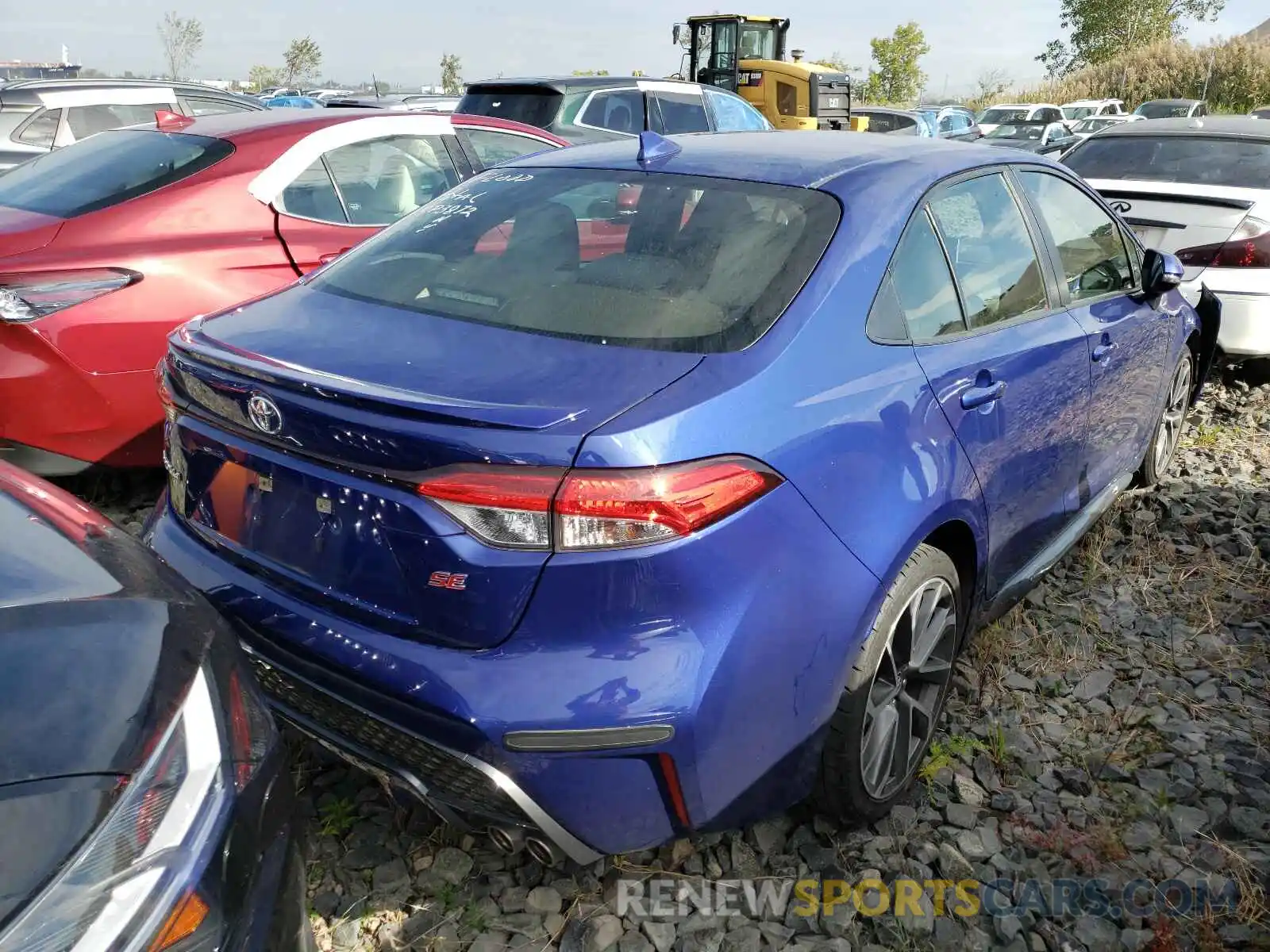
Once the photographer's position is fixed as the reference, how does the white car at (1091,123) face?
facing the viewer and to the left of the viewer

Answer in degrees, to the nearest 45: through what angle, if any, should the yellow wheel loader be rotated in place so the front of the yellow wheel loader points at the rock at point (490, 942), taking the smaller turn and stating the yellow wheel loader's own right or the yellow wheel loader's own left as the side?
approximately 135° to the yellow wheel loader's own left

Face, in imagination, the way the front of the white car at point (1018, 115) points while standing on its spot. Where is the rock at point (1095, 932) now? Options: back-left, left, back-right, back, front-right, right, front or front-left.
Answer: front-left

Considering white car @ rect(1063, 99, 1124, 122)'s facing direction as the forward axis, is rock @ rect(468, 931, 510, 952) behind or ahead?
ahead

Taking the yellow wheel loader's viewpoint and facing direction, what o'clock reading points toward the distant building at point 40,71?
The distant building is roughly at 11 o'clock from the yellow wheel loader.

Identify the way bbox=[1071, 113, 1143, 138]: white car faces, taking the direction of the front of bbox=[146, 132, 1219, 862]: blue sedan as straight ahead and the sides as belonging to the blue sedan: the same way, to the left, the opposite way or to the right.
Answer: the opposite way

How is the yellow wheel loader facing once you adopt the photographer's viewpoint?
facing away from the viewer and to the left of the viewer

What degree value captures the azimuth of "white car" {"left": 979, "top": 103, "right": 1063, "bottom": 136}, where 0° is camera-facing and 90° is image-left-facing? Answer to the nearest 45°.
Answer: approximately 45°

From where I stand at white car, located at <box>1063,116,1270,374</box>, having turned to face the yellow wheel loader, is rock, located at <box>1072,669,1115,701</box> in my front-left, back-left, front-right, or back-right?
back-left

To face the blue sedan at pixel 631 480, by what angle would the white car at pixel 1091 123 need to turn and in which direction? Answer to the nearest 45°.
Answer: approximately 45° to its left

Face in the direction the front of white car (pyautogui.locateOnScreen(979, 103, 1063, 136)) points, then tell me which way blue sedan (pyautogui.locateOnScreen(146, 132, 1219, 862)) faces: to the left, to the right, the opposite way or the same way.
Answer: the opposite way

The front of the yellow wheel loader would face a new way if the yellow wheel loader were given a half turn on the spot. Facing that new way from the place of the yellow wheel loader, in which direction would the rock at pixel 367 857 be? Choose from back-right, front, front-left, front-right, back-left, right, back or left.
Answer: front-right

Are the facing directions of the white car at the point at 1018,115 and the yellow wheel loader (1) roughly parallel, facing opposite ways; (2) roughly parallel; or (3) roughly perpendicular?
roughly perpendicular

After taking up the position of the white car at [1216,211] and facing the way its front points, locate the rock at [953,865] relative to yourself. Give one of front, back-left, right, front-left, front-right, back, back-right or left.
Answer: back-right

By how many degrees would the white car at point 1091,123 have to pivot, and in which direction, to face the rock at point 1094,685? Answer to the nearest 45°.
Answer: approximately 45° to its left
